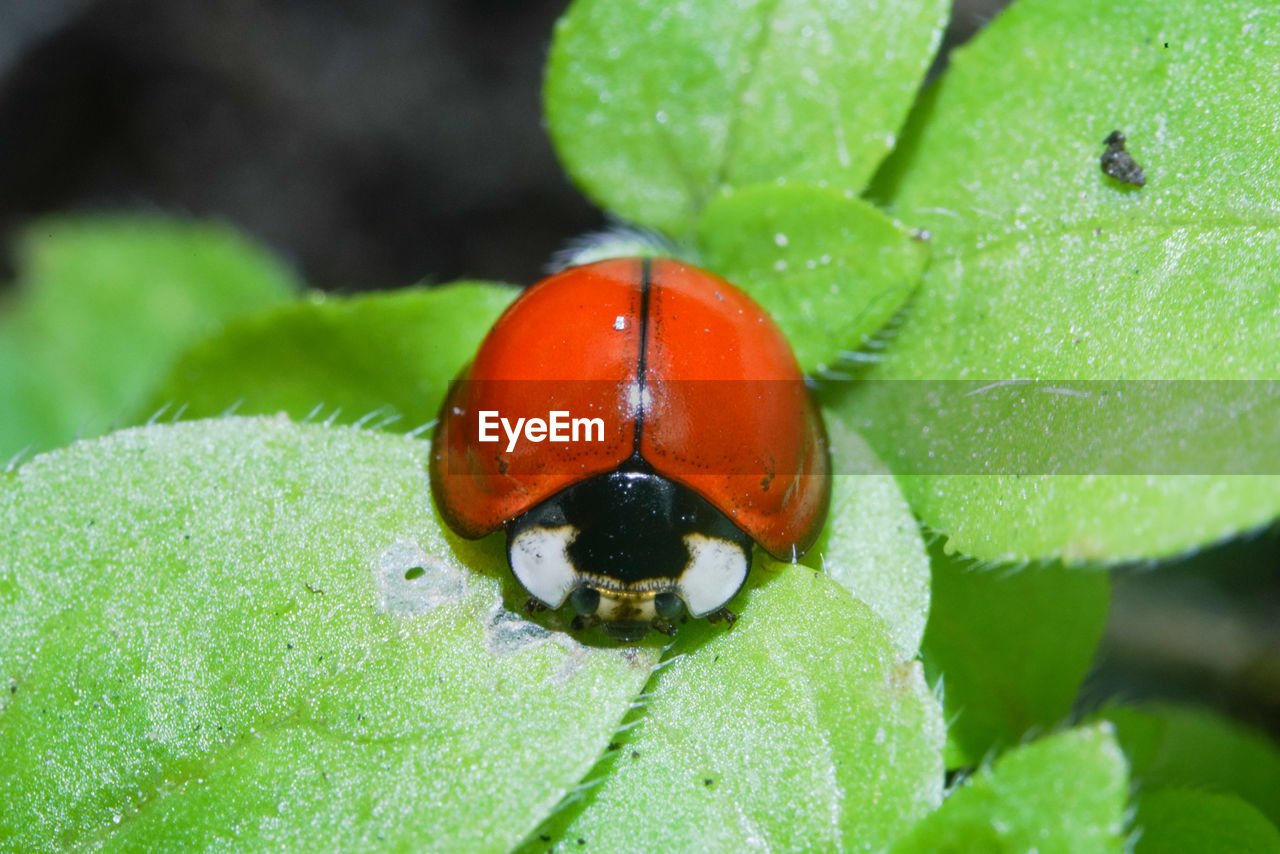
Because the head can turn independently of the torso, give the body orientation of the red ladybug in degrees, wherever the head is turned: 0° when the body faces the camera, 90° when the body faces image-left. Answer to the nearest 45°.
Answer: approximately 0°

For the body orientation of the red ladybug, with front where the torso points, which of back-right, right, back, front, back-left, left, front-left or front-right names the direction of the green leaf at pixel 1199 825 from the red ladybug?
left

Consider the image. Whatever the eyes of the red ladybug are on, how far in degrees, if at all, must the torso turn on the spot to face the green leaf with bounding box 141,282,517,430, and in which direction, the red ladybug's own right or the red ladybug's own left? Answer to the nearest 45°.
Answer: approximately 135° to the red ladybug's own right

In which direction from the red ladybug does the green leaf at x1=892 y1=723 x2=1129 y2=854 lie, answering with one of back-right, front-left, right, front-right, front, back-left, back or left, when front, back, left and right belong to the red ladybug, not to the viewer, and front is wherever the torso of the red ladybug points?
front-left
